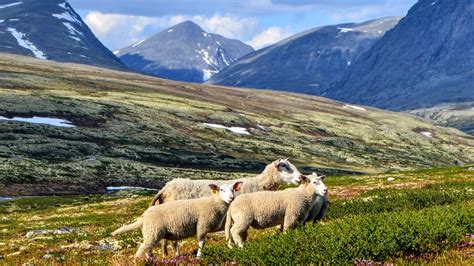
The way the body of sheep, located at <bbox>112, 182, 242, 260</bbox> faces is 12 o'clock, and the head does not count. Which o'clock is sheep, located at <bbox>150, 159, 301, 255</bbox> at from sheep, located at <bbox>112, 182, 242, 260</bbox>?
sheep, located at <bbox>150, 159, 301, 255</bbox> is roughly at 10 o'clock from sheep, located at <bbox>112, 182, 242, 260</bbox>.

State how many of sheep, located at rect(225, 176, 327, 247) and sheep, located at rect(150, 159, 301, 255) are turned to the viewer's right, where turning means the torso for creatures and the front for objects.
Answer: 2

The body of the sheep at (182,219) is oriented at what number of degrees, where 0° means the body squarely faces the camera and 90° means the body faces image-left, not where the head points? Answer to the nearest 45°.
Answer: approximately 270°

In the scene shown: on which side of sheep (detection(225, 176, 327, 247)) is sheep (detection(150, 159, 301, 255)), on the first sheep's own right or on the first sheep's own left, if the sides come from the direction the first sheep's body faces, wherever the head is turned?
on the first sheep's own left

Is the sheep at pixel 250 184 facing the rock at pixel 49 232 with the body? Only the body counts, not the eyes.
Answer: no

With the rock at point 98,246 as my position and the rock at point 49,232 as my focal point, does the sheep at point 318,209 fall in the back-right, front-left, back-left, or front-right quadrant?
back-right

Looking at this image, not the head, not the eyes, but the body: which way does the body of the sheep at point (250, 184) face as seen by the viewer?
to the viewer's right

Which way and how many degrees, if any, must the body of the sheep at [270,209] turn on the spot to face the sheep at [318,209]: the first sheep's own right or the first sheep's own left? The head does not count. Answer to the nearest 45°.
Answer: approximately 45° to the first sheep's own left

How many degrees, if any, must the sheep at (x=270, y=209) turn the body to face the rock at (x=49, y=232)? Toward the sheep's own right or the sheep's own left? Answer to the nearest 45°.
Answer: approximately 135° to the sheep's own left

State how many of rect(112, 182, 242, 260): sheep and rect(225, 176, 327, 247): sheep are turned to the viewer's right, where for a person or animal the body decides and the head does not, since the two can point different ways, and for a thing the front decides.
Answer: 2

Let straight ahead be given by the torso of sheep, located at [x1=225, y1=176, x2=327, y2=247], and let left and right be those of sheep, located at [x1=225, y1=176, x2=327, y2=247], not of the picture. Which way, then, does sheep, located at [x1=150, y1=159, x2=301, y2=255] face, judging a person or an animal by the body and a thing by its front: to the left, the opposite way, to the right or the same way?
the same way

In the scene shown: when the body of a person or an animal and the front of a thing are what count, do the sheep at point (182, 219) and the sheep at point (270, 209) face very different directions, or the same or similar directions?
same or similar directions

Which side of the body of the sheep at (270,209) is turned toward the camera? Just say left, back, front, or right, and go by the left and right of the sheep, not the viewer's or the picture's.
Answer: right

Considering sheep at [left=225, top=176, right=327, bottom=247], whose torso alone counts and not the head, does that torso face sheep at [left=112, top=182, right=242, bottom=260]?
no

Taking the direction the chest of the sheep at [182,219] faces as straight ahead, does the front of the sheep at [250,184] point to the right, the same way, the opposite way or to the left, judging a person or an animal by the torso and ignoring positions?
the same way
